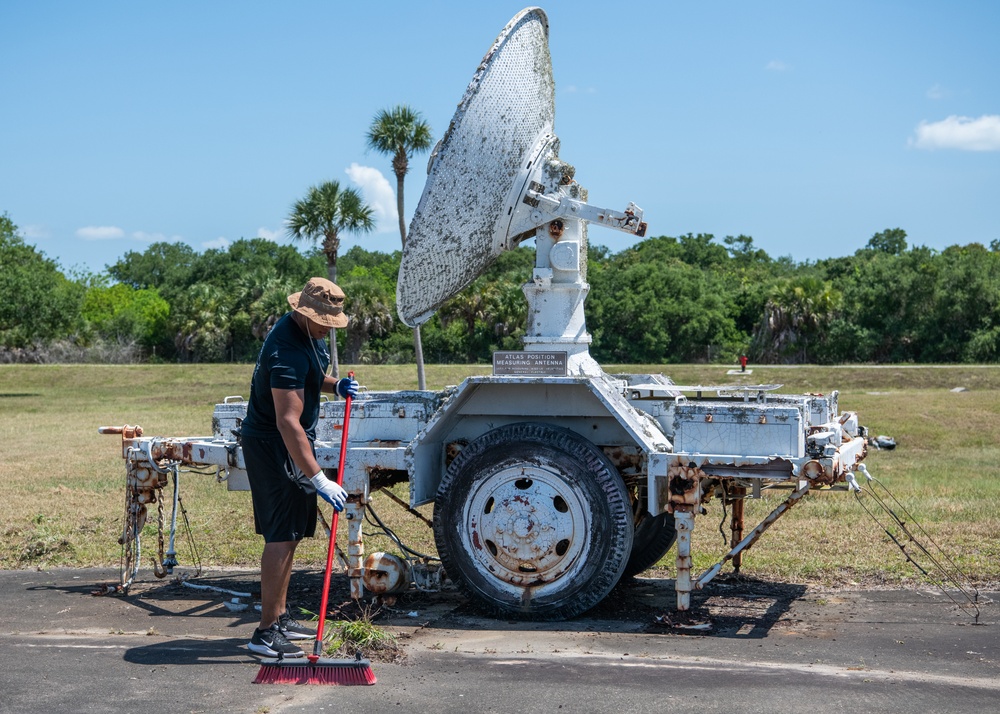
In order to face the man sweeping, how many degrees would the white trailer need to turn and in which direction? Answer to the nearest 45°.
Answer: approximately 45° to its left

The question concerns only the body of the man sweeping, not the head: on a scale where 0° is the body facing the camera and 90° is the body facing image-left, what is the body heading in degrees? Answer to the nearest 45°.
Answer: approximately 270°

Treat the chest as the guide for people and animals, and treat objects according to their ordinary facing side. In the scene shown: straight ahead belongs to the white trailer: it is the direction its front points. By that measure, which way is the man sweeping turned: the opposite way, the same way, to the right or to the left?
the opposite way

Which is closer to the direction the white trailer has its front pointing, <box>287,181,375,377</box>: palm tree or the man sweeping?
the man sweeping

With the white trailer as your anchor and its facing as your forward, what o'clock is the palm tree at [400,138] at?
The palm tree is roughly at 3 o'clock from the white trailer.

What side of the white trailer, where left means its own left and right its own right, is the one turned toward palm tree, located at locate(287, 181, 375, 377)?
right

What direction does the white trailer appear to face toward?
to the viewer's left

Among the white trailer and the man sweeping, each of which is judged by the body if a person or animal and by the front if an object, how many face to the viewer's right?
1

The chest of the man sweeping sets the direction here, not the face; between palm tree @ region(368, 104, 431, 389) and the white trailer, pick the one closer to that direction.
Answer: the white trailer

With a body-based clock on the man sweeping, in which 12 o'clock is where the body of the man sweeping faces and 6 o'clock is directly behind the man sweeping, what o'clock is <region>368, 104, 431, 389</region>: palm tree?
The palm tree is roughly at 9 o'clock from the man sweeping.

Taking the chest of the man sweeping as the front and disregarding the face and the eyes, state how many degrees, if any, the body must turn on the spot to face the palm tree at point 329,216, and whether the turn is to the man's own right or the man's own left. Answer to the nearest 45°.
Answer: approximately 90° to the man's own left

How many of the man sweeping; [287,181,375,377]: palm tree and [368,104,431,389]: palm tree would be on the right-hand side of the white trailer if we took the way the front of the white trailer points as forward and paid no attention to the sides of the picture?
2
